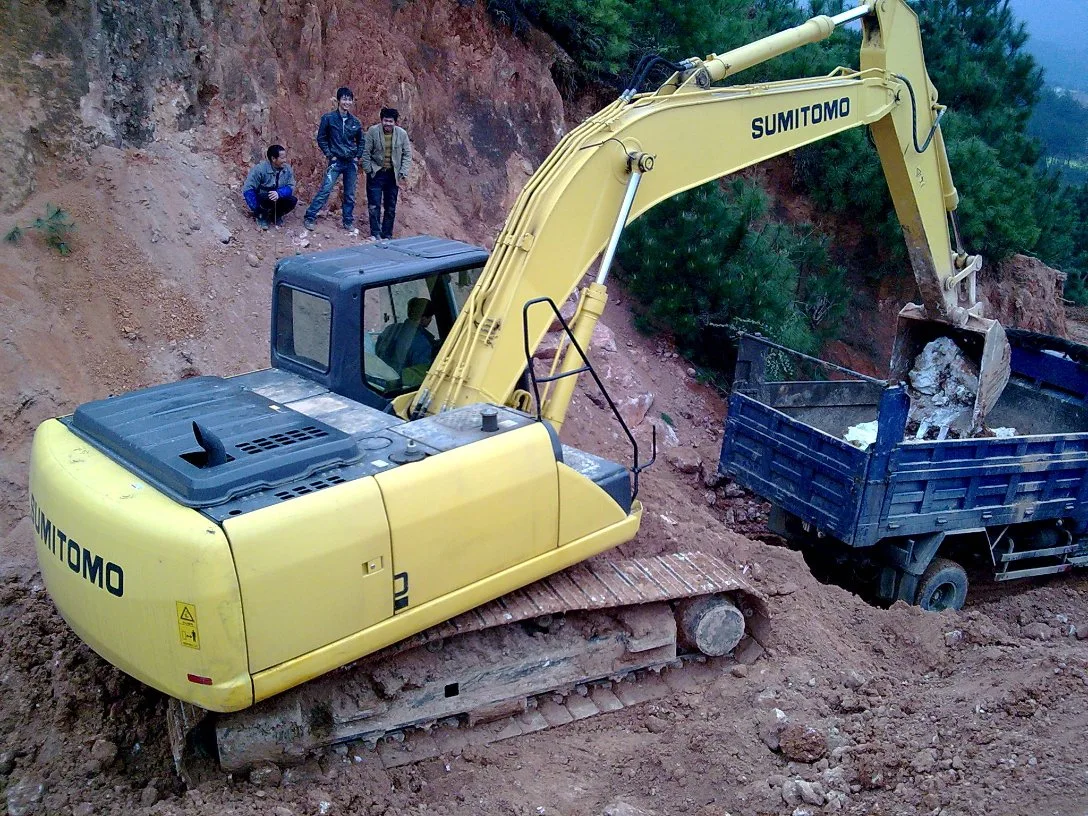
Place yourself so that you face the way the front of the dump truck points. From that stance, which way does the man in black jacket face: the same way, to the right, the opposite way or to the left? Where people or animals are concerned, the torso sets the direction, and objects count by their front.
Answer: to the right

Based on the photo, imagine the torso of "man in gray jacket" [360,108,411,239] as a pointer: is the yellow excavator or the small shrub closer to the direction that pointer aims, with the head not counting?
the yellow excavator

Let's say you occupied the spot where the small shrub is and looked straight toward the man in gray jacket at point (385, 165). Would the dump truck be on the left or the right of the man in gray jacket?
right

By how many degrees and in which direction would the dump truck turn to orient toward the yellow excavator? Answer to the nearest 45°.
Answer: approximately 180°

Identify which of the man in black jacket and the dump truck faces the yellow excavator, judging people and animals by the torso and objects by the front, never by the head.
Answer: the man in black jacket

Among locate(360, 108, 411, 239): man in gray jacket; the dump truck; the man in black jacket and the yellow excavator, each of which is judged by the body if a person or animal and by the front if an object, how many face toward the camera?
2

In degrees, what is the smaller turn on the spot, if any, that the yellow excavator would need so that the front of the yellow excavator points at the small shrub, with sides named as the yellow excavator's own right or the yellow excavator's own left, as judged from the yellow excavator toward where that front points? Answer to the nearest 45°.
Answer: approximately 90° to the yellow excavator's own left

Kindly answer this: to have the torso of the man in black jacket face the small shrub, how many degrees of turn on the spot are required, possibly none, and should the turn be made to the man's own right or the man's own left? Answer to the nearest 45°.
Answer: approximately 45° to the man's own right

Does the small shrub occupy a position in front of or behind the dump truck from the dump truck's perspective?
behind

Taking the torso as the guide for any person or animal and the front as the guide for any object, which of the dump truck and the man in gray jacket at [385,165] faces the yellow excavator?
the man in gray jacket
